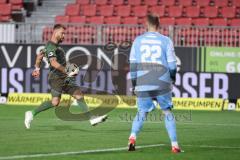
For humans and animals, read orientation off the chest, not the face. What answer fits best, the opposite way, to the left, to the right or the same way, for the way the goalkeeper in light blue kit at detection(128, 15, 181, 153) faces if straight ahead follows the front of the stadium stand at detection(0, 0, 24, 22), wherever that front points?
the opposite way

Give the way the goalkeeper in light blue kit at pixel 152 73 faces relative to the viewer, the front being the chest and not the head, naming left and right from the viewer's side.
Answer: facing away from the viewer

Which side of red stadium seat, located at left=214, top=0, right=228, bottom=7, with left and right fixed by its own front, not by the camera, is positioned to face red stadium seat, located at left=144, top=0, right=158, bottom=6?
right

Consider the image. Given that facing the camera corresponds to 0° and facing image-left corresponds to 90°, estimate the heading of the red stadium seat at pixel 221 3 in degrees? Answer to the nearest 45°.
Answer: approximately 0°

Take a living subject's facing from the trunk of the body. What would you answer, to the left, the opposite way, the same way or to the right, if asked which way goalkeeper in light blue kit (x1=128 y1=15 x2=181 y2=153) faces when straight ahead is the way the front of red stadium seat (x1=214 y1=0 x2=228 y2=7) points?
the opposite way

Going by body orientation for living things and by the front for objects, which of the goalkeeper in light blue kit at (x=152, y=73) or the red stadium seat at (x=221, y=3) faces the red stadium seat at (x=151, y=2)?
the goalkeeper in light blue kit

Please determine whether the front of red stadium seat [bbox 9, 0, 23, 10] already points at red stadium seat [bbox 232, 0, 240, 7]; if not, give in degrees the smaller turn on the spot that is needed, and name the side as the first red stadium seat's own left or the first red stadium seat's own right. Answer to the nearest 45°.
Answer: approximately 45° to the first red stadium seat's own left

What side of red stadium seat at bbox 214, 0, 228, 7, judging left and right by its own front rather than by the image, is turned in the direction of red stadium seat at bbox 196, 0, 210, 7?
right

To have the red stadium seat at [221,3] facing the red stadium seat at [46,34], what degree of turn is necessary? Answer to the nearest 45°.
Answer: approximately 45° to its right

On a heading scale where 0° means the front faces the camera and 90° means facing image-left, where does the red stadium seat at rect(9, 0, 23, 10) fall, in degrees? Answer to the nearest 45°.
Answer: approximately 0°
